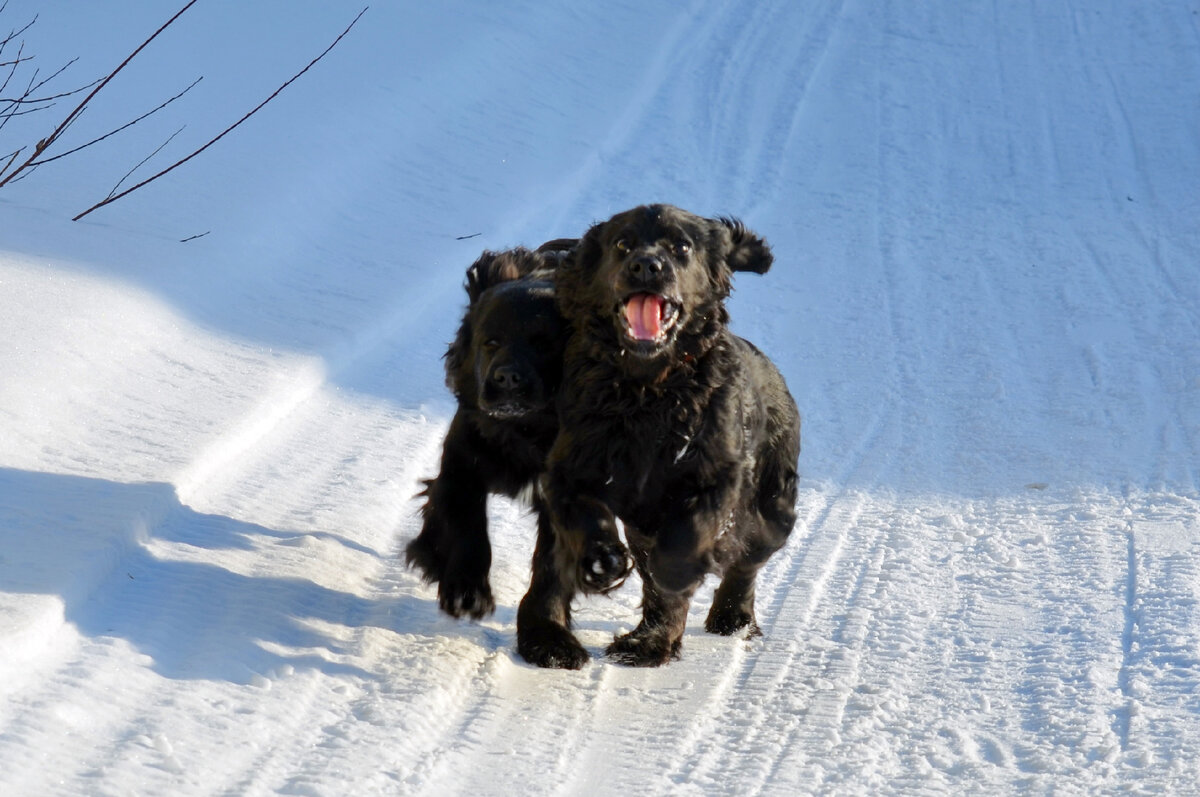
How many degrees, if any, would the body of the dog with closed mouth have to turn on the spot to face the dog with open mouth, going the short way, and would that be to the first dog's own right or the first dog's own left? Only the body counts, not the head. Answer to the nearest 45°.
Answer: approximately 45° to the first dog's own left

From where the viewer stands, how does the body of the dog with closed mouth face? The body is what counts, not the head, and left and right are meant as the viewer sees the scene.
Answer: facing the viewer
